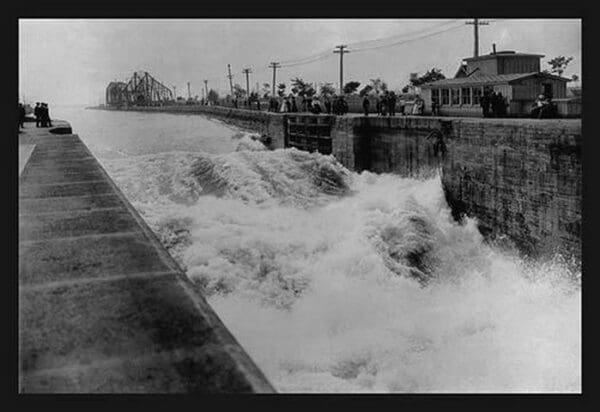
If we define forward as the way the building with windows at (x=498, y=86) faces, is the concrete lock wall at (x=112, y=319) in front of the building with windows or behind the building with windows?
in front

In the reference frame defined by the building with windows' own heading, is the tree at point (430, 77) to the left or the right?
on its right

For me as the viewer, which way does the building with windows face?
facing the viewer and to the left of the viewer

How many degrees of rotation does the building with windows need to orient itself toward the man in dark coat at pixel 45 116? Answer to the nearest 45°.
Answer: approximately 45° to its right

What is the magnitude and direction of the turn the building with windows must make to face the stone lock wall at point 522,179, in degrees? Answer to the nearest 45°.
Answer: approximately 45° to its left

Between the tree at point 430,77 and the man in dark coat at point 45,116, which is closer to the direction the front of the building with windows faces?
the man in dark coat
